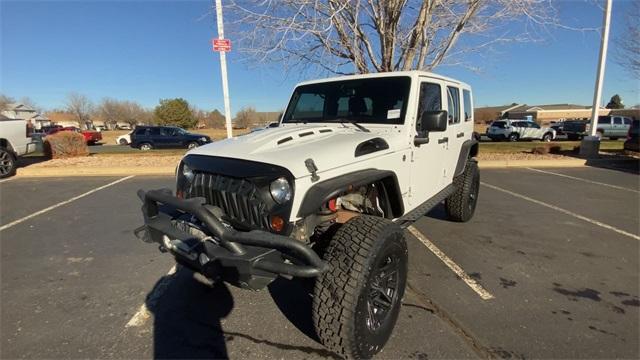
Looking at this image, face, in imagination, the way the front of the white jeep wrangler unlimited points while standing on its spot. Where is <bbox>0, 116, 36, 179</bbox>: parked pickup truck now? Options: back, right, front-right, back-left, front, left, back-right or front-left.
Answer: right

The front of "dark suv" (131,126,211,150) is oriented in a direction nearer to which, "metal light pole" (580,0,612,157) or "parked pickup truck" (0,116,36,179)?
the metal light pole

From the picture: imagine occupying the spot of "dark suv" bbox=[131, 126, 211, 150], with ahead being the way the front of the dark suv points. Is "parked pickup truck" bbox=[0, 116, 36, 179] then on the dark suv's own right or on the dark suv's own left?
on the dark suv's own right

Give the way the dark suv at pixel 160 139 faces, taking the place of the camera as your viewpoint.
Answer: facing to the right of the viewer

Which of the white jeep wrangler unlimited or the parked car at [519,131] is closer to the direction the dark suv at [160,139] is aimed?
the parked car

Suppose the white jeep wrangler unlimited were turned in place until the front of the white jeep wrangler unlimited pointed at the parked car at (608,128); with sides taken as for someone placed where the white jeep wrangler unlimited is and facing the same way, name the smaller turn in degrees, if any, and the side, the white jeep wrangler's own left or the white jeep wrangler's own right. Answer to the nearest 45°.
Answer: approximately 180°

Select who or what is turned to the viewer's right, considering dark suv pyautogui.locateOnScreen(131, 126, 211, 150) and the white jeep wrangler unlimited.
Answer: the dark suv

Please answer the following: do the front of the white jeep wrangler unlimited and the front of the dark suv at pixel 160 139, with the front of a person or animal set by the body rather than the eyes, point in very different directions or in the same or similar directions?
very different directions

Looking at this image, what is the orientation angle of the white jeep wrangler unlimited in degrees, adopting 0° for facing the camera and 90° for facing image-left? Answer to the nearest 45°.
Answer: approximately 45°

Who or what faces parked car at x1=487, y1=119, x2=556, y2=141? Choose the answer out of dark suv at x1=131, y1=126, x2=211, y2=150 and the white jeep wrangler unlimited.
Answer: the dark suv

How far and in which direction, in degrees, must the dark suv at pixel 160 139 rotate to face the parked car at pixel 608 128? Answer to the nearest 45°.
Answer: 0° — it already faces it

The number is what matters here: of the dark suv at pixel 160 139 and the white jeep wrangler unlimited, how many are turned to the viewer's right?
1

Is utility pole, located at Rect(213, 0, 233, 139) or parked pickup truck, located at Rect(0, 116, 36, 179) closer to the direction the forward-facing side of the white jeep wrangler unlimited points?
the parked pickup truck
